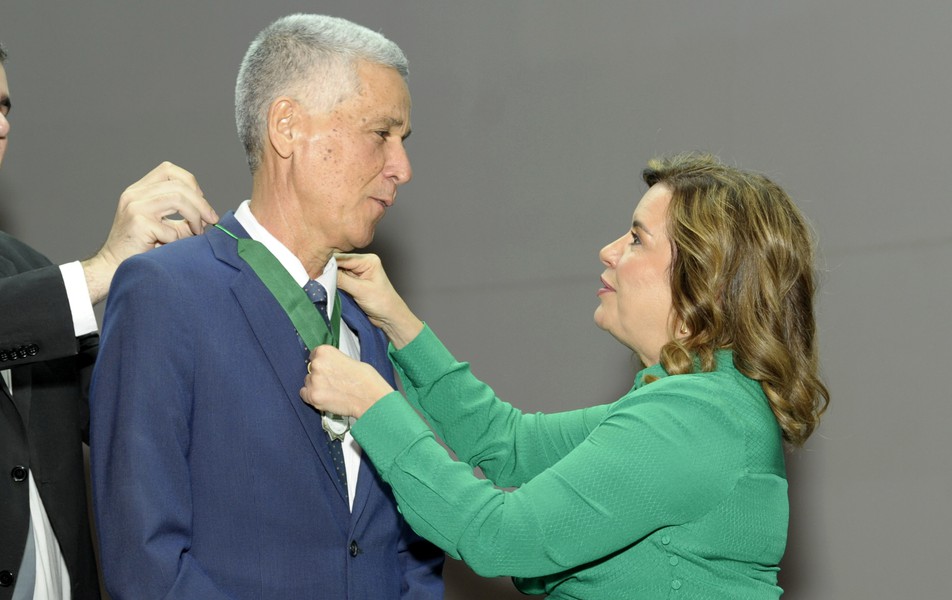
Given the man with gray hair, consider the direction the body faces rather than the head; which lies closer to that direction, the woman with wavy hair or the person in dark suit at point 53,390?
the woman with wavy hair

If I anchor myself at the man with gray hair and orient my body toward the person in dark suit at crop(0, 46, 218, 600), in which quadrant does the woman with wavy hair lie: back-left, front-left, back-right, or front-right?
back-right

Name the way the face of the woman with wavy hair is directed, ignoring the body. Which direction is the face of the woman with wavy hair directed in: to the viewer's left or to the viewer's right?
to the viewer's left

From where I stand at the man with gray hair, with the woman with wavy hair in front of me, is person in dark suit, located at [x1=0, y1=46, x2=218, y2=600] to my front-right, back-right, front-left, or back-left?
back-left

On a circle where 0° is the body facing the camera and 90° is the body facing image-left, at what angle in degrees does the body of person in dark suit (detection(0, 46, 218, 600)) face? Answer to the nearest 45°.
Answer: approximately 315°

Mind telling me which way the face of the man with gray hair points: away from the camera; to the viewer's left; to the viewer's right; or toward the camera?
to the viewer's right

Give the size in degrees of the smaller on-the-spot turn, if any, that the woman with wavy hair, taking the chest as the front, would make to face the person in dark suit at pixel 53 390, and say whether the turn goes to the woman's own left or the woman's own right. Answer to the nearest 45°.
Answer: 0° — they already face them

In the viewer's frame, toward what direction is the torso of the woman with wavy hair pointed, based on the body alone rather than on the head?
to the viewer's left

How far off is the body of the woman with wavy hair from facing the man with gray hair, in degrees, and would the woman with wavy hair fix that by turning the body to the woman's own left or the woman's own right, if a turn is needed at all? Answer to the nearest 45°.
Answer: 0° — they already face them

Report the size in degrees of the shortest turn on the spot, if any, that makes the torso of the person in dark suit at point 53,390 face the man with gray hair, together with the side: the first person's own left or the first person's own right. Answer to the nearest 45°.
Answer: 0° — they already face them

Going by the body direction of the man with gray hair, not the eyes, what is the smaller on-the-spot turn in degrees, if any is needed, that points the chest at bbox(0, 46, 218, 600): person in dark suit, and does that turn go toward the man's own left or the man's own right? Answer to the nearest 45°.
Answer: approximately 180°

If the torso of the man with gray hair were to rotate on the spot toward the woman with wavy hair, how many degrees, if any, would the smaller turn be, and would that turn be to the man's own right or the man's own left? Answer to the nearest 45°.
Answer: approximately 45° to the man's own left

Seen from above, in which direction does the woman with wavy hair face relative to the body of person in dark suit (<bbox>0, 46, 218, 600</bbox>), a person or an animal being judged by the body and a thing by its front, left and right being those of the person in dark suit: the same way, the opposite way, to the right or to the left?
the opposite way

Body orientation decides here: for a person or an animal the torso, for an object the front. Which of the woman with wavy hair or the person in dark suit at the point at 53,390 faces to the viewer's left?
the woman with wavy hair

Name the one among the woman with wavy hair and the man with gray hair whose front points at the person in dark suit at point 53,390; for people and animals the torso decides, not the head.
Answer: the woman with wavy hair
